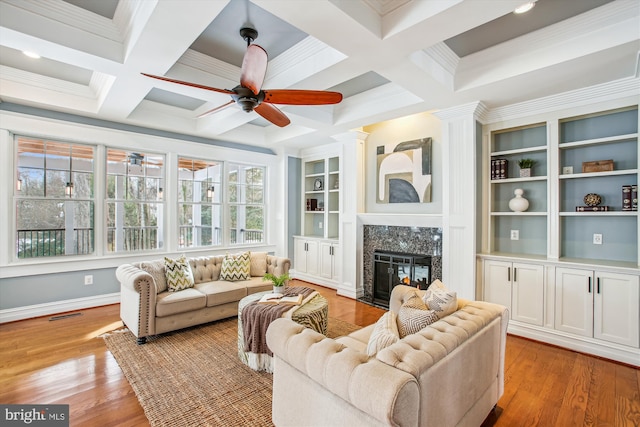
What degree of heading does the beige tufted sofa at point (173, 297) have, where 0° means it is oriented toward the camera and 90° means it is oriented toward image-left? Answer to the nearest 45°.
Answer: approximately 315°

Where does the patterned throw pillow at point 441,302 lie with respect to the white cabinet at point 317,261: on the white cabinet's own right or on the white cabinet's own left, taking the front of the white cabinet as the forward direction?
on the white cabinet's own left

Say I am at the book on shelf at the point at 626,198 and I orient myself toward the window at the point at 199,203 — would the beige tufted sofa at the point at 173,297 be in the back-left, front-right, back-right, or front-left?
front-left

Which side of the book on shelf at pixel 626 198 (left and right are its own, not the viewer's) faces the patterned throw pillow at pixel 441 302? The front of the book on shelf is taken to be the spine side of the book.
front

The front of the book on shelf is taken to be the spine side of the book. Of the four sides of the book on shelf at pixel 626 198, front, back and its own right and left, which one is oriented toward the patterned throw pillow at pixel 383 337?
front

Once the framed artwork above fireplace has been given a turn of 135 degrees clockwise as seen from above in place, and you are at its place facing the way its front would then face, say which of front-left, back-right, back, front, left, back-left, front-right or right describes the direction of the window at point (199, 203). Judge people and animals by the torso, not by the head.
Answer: left

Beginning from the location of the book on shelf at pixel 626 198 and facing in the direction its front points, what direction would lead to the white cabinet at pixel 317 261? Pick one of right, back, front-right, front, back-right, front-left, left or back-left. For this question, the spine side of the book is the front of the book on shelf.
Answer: right

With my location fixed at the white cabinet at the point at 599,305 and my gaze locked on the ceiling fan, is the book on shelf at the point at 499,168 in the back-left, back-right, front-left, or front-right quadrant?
front-right

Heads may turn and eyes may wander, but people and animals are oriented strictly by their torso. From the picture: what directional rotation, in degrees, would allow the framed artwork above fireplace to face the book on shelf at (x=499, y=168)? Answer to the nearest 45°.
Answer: approximately 90° to its left

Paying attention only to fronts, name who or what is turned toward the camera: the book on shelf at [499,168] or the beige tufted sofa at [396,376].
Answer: the book on shelf

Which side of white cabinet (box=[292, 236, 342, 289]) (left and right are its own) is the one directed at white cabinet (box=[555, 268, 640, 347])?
left

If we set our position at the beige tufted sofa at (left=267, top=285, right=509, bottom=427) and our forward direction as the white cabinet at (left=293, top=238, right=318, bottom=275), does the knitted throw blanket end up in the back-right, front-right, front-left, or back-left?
front-left

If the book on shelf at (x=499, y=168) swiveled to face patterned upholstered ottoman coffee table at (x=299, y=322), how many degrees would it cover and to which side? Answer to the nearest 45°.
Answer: approximately 45° to its right

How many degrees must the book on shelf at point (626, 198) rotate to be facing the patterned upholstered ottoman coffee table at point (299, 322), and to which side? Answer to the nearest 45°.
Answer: approximately 45° to its right

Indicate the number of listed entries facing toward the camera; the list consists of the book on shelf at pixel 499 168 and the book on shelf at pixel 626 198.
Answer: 2

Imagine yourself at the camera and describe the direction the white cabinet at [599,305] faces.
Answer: facing the viewer and to the left of the viewer

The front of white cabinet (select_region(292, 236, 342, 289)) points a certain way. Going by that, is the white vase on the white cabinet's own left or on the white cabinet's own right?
on the white cabinet's own left

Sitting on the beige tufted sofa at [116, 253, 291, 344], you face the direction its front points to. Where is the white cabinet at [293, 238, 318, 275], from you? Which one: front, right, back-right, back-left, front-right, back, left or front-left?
left

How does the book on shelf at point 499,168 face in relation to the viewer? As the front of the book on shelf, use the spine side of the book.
toward the camera

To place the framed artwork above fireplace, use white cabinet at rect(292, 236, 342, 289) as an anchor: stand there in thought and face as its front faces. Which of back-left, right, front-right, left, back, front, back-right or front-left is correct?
left

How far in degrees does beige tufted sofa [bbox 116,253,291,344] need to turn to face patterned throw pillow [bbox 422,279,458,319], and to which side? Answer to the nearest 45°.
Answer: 0° — it already faces it
